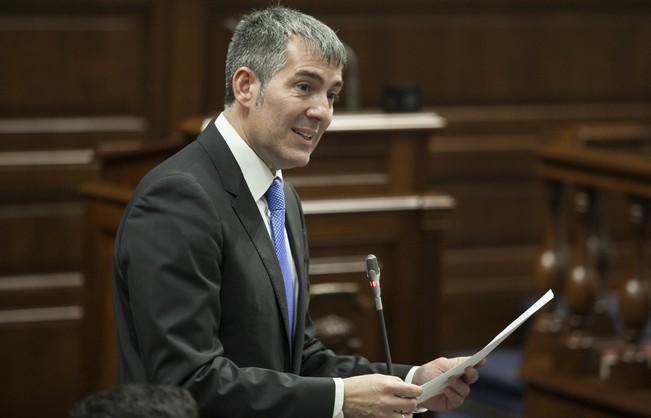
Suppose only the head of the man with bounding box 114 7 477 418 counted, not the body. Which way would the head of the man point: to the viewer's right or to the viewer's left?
to the viewer's right

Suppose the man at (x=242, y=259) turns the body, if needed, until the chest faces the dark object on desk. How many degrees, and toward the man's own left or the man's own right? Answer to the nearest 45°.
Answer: approximately 135° to the man's own left

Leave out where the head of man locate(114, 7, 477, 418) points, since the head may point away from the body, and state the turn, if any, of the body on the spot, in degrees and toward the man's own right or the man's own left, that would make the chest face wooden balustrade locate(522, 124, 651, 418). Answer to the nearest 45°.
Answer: approximately 90° to the man's own left

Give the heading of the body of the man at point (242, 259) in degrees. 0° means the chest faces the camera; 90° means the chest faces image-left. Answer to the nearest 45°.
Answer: approximately 315°

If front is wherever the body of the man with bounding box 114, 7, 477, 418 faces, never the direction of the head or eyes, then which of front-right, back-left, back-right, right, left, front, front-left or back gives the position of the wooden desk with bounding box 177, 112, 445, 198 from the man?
back-left

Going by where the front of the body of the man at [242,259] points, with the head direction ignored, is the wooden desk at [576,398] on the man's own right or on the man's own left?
on the man's own left
